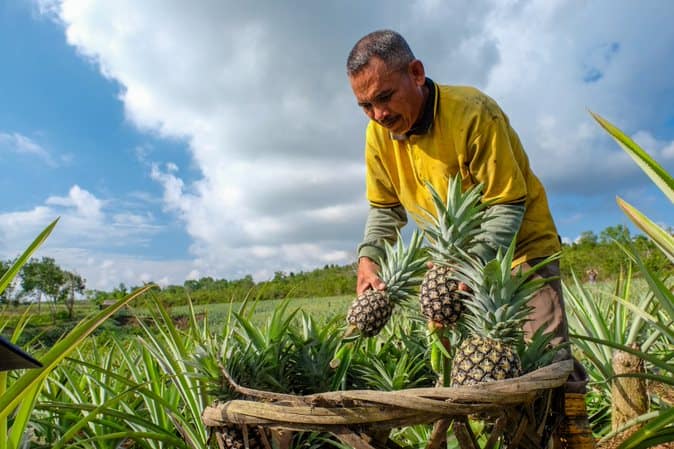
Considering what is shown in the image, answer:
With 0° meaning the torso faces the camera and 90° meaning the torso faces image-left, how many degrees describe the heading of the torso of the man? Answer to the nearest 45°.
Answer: approximately 45°

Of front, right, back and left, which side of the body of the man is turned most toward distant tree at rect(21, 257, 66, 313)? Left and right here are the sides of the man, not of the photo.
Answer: right

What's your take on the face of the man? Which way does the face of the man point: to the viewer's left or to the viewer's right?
to the viewer's left
